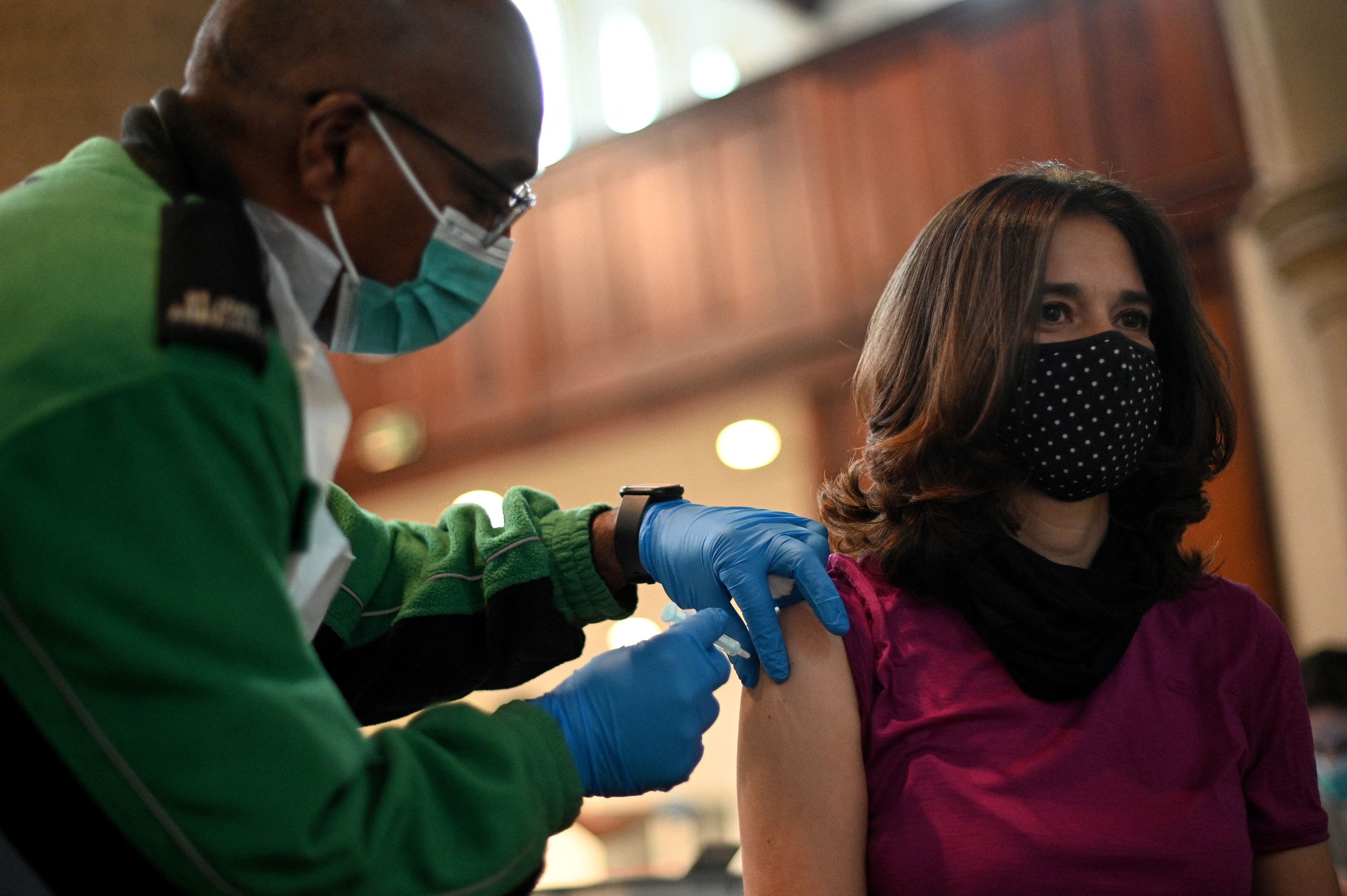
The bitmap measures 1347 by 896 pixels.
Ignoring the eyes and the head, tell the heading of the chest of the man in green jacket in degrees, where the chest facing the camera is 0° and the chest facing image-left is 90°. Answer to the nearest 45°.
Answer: approximately 270°

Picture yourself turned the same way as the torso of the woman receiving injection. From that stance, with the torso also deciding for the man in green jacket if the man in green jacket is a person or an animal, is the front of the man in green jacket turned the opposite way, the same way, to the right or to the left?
to the left

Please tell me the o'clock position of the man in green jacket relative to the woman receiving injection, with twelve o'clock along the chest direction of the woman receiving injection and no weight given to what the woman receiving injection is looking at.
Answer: The man in green jacket is roughly at 3 o'clock from the woman receiving injection.
